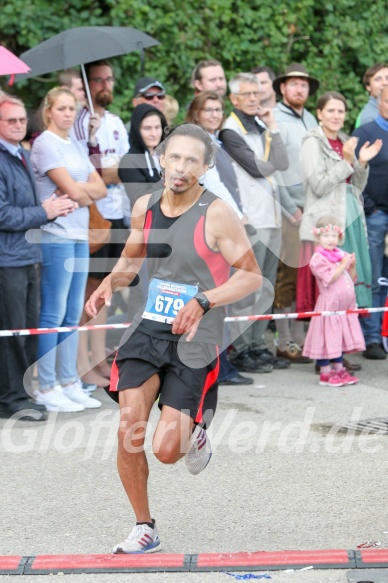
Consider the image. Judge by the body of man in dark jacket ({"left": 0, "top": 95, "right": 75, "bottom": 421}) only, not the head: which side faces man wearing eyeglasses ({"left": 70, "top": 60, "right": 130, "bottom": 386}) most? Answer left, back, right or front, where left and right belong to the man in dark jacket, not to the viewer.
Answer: left

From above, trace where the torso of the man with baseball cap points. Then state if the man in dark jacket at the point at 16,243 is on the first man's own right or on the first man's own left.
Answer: on the first man's own right

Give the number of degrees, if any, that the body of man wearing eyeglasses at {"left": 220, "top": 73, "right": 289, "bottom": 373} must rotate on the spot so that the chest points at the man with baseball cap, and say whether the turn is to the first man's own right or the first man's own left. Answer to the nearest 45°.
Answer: approximately 135° to the first man's own right

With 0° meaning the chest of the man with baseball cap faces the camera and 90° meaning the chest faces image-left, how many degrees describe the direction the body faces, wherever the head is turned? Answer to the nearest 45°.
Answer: approximately 315°

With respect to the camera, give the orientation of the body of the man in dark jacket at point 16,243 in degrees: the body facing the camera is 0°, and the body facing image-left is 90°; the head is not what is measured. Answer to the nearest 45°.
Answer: approximately 315°
